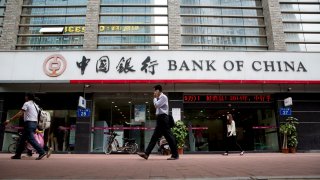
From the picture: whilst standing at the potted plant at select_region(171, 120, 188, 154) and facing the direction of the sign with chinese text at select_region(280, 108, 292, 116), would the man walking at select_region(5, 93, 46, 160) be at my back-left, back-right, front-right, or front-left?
back-right

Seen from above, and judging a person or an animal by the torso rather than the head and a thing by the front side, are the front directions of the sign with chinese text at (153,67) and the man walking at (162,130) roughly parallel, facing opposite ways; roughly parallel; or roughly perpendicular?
roughly perpendicular

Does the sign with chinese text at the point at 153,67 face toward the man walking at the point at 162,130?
yes

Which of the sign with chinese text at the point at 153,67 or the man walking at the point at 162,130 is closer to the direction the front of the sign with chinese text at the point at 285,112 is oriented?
the man walking

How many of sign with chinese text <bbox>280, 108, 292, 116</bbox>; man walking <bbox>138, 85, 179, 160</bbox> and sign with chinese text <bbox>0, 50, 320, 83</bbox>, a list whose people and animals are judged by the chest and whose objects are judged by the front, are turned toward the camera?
2

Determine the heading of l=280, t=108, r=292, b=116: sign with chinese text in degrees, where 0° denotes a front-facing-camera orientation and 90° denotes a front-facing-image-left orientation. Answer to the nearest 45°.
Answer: approximately 0°

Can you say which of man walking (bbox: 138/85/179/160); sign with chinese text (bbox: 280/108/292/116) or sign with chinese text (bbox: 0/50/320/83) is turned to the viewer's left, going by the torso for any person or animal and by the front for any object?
the man walking

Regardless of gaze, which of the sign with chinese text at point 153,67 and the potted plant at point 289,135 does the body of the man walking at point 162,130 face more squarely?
the sign with chinese text

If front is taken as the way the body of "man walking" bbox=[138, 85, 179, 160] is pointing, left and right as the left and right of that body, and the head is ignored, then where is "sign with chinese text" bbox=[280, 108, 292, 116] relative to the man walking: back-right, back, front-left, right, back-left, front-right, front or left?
back-right

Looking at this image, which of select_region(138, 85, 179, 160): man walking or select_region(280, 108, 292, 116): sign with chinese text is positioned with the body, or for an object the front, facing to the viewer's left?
the man walking

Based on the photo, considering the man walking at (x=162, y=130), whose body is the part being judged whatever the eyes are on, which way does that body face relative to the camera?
to the viewer's left

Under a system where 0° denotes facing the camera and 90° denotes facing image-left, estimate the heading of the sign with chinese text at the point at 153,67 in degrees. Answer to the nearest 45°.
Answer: approximately 0°

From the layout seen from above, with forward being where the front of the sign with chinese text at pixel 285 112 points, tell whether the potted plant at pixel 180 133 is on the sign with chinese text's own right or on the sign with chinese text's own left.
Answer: on the sign with chinese text's own right

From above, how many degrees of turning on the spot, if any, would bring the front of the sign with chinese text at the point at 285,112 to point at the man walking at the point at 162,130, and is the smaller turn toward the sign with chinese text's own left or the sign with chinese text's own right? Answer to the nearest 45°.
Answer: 0° — it already faces them
